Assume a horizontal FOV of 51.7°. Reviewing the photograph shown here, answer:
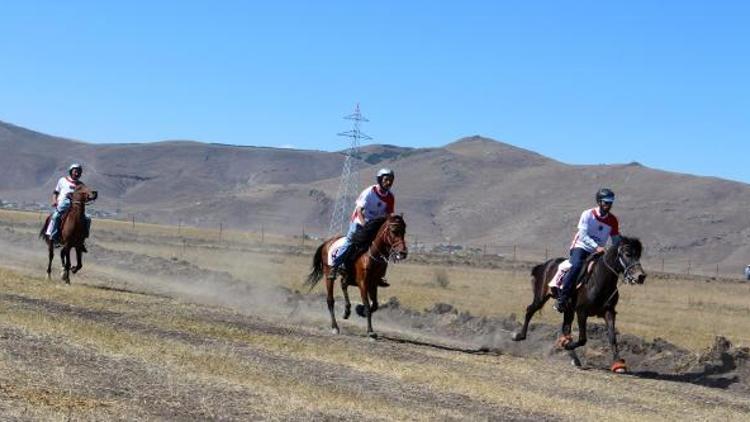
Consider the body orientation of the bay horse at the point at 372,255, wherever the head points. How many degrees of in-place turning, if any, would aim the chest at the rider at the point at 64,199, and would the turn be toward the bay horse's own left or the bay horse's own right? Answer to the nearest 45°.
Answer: approximately 180°

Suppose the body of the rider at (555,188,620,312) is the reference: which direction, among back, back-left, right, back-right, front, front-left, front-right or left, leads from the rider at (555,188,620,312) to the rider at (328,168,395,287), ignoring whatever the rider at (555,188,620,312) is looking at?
back-right

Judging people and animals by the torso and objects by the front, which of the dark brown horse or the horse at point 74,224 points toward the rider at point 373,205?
the horse

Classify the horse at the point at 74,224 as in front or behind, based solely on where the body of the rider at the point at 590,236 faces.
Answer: behind

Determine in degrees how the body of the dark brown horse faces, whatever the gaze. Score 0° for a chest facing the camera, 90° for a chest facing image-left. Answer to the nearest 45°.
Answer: approximately 315°

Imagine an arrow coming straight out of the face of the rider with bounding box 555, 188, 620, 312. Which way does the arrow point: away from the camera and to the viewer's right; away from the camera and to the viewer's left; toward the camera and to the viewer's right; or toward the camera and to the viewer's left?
toward the camera and to the viewer's right

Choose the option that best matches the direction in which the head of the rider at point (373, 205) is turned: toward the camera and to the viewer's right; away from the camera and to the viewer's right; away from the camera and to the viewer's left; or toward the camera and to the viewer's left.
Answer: toward the camera and to the viewer's right

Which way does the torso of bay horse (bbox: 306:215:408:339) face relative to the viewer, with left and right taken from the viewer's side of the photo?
facing the viewer and to the right of the viewer

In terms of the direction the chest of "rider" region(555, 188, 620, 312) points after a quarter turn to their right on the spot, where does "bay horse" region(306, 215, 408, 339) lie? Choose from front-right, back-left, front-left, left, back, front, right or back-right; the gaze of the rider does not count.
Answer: front-right

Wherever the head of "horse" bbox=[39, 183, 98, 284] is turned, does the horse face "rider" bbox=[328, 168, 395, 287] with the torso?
yes

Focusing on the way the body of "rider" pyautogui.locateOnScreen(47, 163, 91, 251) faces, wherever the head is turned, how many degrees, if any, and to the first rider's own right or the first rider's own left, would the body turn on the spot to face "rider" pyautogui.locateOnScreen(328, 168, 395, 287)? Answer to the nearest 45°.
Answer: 0° — they already face them

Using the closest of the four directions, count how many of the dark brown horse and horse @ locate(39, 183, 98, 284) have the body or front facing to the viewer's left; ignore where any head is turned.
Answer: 0

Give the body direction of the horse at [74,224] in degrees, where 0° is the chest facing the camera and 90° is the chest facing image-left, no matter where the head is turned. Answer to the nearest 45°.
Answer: approximately 315°
